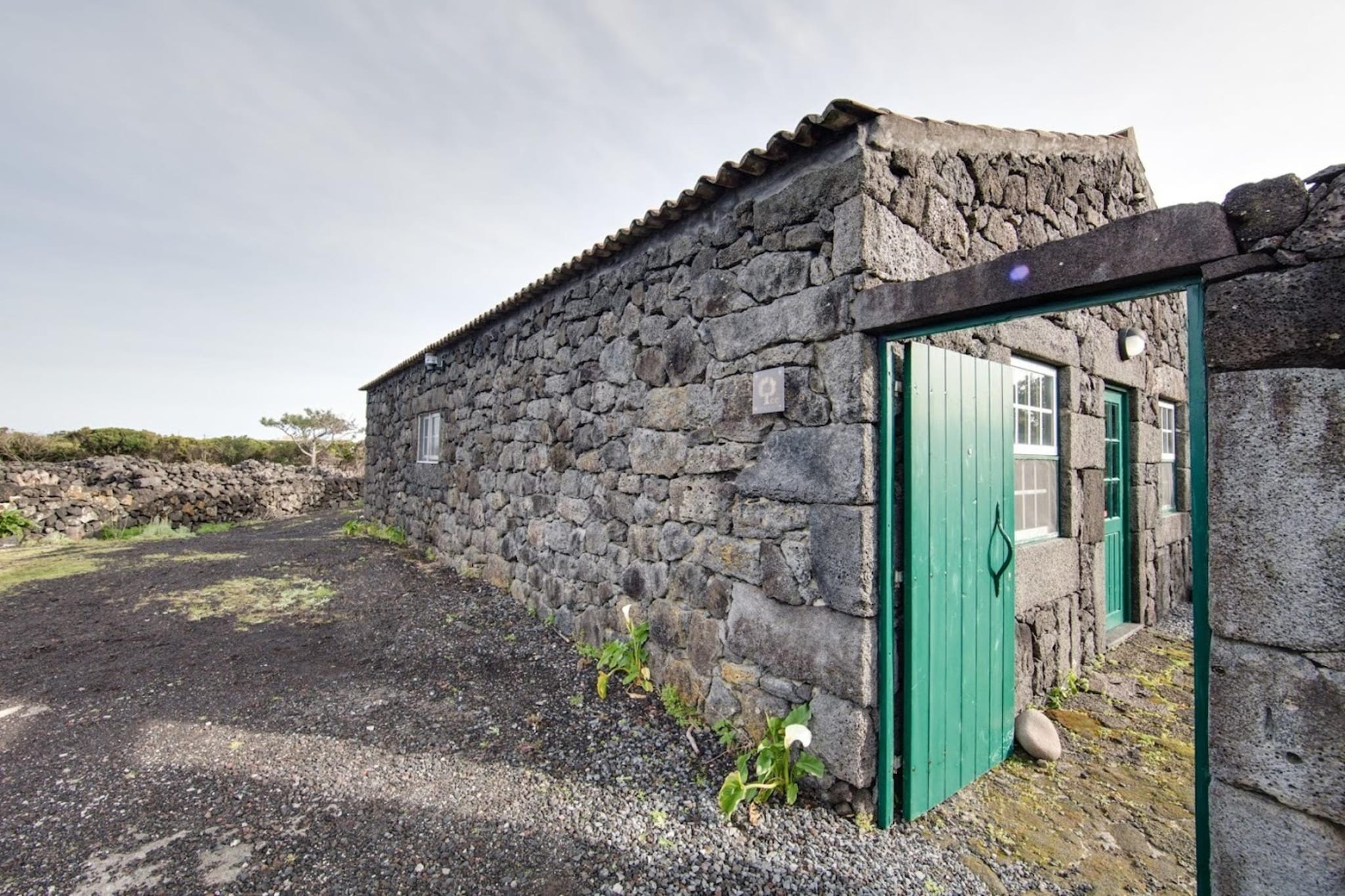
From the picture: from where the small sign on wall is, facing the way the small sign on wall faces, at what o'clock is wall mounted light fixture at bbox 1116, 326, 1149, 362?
The wall mounted light fixture is roughly at 6 o'clock from the small sign on wall.

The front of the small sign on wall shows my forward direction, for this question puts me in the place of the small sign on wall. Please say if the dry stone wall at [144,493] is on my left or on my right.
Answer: on my right

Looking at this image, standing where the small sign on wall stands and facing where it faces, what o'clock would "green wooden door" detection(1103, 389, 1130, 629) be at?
The green wooden door is roughly at 6 o'clock from the small sign on wall.

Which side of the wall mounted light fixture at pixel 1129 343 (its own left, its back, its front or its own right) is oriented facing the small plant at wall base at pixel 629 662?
right

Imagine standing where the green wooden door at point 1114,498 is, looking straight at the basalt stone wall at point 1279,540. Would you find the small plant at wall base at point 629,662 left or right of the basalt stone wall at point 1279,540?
right

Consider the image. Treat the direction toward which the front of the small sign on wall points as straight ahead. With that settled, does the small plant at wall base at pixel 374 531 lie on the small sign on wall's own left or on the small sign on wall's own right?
on the small sign on wall's own right

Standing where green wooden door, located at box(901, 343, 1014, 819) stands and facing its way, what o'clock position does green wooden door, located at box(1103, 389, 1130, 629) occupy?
green wooden door, located at box(1103, 389, 1130, 629) is roughly at 8 o'clock from green wooden door, located at box(901, 343, 1014, 819).

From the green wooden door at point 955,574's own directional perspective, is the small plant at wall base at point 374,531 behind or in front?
behind
